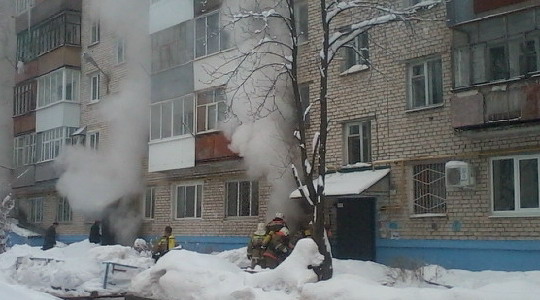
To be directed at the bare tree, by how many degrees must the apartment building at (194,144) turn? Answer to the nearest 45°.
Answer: approximately 45° to its left

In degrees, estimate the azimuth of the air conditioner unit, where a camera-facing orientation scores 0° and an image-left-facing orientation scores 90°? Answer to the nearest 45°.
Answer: approximately 45°

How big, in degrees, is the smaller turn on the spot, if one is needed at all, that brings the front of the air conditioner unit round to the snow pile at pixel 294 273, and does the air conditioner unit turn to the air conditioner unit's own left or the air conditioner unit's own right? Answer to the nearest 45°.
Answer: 0° — it already faces it

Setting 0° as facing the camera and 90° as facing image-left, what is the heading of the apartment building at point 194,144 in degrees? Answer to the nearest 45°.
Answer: approximately 45°

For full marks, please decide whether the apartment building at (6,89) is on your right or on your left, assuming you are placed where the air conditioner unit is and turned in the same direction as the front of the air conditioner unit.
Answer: on your right

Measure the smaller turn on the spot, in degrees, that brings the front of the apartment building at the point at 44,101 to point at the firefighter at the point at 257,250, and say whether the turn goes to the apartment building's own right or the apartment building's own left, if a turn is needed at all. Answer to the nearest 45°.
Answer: approximately 45° to the apartment building's own left
